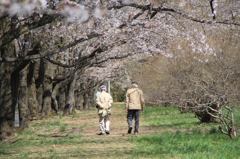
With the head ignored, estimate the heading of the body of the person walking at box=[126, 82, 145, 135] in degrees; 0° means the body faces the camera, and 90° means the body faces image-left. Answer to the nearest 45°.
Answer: approximately 180°

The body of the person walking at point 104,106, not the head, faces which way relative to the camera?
away from the camera

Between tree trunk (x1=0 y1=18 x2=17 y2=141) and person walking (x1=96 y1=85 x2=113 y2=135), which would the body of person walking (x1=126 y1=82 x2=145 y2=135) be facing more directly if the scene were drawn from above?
the person walking

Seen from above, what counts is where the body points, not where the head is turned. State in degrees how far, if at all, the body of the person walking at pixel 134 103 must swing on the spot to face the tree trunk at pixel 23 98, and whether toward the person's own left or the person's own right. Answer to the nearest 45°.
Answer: approximately 45° to the person's own left

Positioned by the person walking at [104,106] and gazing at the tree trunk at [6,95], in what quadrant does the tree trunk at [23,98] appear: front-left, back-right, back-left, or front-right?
front-right

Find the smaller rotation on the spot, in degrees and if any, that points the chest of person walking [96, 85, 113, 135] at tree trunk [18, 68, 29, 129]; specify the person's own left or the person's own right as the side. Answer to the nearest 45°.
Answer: approximately 45° to the person's own left

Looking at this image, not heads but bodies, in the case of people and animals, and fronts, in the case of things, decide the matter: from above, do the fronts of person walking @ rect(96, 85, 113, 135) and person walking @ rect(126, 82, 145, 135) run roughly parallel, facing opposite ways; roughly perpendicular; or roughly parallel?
roughly parallel

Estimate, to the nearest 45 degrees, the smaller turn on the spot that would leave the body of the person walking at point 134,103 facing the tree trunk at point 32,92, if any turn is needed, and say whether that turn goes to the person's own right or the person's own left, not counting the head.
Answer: approximately 45° to the person's own left

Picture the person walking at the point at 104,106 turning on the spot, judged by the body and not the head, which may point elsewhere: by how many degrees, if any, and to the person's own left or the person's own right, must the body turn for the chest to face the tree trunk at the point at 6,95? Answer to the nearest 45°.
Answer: approximately 135° to the person's own left

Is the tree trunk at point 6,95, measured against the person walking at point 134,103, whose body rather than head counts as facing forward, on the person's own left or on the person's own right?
on the person's own left

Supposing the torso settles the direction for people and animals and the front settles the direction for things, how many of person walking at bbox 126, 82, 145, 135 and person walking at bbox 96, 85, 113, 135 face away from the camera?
2
